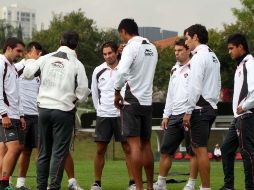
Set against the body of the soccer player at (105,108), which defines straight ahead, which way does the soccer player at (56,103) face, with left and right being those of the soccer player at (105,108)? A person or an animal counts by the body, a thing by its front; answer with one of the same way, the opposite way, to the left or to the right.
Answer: the opposite way

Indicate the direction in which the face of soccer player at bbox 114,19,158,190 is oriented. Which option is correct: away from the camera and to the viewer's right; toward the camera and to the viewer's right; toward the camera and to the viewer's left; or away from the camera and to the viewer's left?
away from the camera and to the viewer's left

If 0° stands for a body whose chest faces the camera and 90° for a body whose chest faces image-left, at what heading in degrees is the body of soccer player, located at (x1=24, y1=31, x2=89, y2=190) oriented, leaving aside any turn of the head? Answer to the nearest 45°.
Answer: approximately 180°

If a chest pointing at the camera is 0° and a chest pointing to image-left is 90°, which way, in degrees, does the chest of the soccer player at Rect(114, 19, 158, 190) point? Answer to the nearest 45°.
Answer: approximately 135°

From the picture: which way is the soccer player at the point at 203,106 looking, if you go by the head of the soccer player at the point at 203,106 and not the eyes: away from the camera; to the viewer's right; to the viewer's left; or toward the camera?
to the viewer's left

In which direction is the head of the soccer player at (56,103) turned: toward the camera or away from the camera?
away from the camera

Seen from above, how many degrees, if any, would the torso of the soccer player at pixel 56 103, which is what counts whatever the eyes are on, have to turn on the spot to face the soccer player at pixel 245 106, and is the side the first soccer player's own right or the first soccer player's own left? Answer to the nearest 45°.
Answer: approximately 90° to the first soccer player's own right

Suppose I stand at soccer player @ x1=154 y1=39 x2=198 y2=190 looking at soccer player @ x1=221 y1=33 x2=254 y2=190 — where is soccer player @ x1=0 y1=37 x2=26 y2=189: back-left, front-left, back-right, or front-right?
back-right
